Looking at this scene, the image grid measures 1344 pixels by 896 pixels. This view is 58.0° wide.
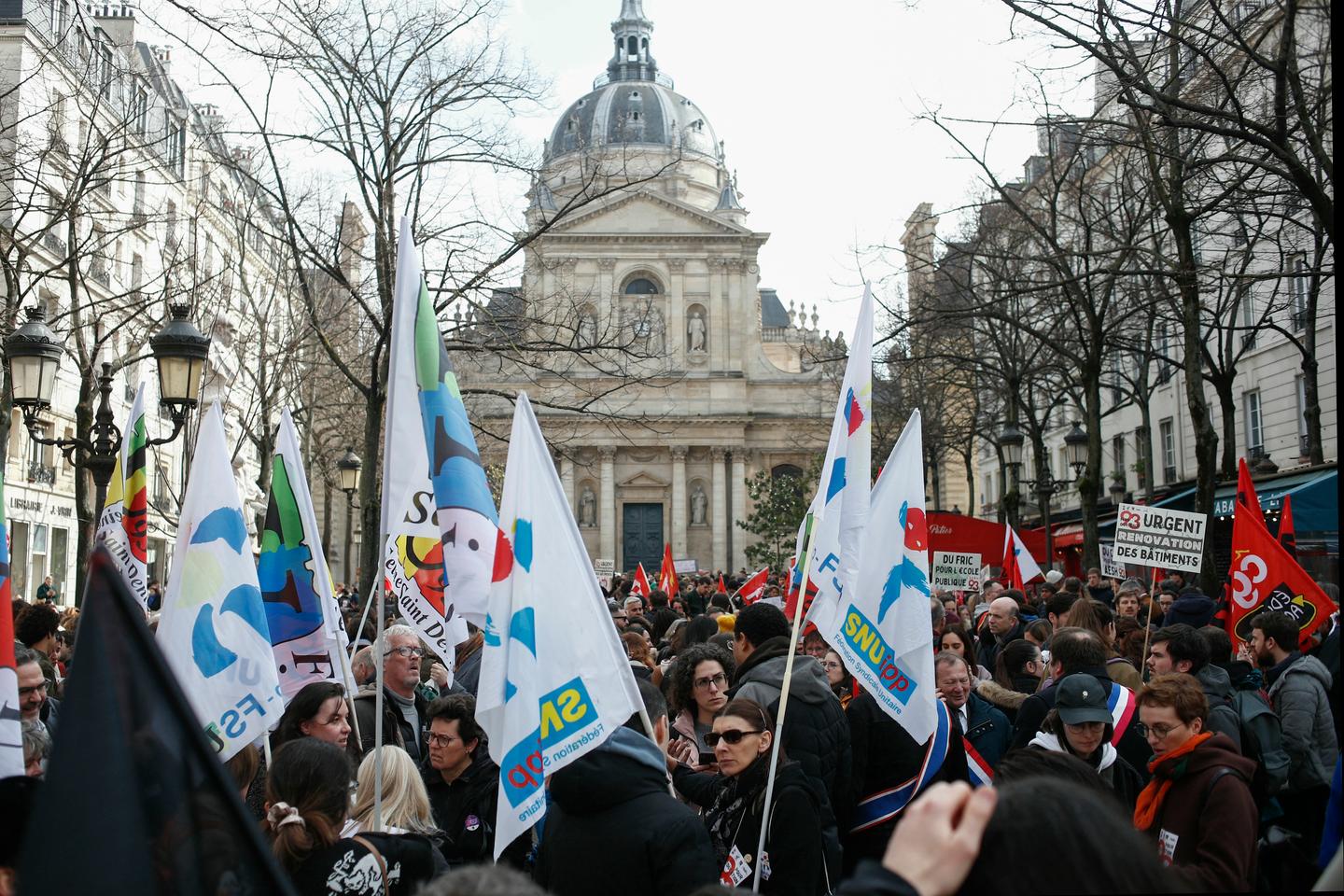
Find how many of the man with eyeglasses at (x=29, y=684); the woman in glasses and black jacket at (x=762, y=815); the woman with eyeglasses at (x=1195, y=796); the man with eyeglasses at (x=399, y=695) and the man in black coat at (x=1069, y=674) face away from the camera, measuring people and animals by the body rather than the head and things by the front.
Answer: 1

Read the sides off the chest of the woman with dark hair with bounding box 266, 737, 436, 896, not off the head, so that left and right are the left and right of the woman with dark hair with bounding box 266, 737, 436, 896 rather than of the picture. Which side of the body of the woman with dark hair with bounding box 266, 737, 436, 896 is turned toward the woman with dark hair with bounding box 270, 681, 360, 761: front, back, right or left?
front

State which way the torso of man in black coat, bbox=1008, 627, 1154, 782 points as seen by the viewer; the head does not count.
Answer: away from the camera

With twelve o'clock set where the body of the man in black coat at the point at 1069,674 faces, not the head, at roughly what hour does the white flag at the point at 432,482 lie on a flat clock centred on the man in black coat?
The white flag is roughly at 8 o'clock from the man in black coat.

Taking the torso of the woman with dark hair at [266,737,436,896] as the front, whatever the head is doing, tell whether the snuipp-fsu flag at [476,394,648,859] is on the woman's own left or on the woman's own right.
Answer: on the woman's own right

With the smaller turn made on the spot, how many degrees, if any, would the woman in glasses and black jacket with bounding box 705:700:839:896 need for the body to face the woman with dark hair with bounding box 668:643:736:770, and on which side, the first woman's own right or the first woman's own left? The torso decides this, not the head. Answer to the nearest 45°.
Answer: approximately 135° to the first woman's own right

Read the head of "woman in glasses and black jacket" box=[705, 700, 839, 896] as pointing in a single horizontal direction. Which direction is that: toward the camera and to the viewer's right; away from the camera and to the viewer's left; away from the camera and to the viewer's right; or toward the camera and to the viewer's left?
toward the camera and to the viewer's left

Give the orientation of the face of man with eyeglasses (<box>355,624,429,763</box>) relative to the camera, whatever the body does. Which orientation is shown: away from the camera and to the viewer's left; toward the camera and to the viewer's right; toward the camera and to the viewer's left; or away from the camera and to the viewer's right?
toward the camera and to the viewer's right

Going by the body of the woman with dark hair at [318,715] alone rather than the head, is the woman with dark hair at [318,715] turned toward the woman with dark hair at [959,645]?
no

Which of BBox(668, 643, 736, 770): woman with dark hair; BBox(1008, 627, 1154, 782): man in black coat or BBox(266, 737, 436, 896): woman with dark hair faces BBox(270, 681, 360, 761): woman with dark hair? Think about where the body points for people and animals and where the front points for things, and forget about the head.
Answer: BBox(266, 737, 436, 896): woman with dark hair

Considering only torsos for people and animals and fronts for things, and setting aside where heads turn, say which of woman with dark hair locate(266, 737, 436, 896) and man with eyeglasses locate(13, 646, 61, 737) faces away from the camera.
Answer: the woman with dark hair

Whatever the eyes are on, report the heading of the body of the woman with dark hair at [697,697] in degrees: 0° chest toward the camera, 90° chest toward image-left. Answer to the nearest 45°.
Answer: approximately 315°

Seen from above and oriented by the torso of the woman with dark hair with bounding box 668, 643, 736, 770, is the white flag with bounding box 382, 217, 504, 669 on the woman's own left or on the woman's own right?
on the woman's own right

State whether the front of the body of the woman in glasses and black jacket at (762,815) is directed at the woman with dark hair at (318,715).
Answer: no

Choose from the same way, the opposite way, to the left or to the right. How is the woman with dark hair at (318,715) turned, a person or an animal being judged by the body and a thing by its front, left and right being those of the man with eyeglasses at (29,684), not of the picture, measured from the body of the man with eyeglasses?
the same way

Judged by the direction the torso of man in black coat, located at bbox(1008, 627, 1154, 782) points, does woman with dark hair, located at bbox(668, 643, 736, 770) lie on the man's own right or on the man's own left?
on the man's own left

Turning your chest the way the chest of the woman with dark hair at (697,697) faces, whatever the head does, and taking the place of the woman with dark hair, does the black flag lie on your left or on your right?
on your right
